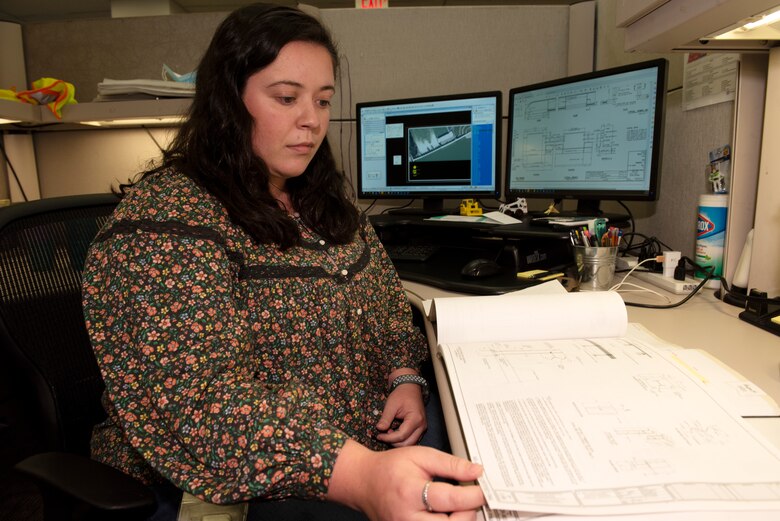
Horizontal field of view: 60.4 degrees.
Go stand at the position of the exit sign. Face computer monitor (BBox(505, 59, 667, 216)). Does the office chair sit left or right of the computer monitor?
right

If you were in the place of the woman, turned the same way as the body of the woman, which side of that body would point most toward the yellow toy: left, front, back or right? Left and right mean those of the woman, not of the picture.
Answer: left

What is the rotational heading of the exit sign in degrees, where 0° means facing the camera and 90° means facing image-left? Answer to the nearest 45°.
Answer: approximately 0°

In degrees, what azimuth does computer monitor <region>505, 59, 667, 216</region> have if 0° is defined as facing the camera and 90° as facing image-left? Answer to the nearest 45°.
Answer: approximately 45°

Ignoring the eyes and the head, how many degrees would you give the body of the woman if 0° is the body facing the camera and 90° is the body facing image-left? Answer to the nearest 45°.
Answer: approximately 315°

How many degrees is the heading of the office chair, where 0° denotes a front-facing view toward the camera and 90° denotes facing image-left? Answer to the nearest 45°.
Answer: approximately 315°

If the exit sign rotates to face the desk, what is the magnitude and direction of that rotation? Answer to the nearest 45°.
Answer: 0° — it already faces it

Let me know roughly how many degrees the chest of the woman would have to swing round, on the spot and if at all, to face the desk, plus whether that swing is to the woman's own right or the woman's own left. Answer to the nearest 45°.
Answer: approximately 45° to the woman's own left

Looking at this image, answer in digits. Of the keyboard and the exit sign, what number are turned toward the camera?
2

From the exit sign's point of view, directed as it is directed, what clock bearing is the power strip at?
The power strip is roughly at 11 o'clock from the exit sign.
